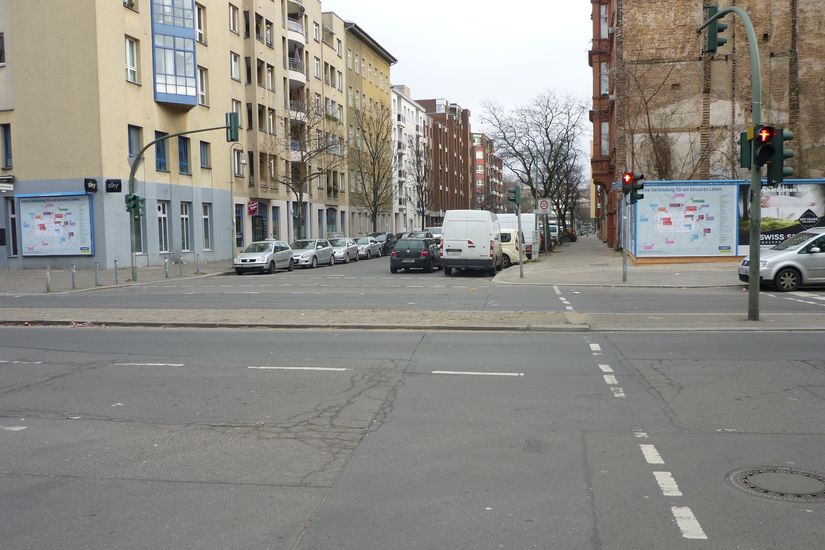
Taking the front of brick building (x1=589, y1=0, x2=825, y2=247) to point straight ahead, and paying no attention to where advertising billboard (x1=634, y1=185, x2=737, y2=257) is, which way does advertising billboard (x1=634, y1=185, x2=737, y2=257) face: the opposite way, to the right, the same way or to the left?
to the left

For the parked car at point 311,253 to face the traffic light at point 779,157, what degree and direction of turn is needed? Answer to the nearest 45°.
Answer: approximately 45° to its left

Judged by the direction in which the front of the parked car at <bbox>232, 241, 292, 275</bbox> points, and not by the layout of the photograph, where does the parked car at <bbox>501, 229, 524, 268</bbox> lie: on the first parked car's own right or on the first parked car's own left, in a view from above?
on the first parked car's own left

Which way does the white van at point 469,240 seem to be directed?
away from the camera

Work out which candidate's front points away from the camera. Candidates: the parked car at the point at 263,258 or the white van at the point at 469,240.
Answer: the white van

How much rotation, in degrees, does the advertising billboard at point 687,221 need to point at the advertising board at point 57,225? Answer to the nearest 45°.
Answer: approximately 90° to its right

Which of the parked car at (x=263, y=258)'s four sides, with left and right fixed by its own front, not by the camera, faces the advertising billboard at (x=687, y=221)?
left

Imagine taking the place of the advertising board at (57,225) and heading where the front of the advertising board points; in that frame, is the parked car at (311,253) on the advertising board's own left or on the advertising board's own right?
on the advertising board's own left
